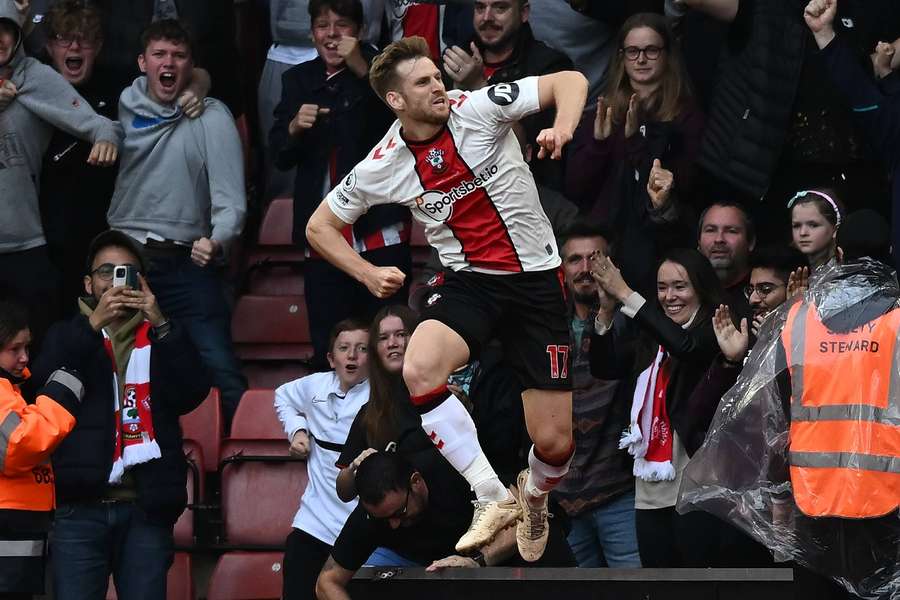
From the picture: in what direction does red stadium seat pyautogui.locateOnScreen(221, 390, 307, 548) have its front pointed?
toward the camera

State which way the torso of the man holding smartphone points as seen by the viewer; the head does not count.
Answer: toward the camera

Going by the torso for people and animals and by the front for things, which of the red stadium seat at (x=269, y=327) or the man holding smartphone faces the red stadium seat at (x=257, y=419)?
the red stadium seat at (x=269, y=327)

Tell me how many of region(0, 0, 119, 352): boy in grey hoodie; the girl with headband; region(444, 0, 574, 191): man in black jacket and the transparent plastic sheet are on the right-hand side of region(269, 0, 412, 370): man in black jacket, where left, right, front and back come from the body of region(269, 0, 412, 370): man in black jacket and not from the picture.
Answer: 1

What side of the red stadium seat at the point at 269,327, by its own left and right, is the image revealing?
front

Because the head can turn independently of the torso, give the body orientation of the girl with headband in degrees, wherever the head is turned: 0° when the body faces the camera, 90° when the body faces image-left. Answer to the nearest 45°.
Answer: approximately 45°
